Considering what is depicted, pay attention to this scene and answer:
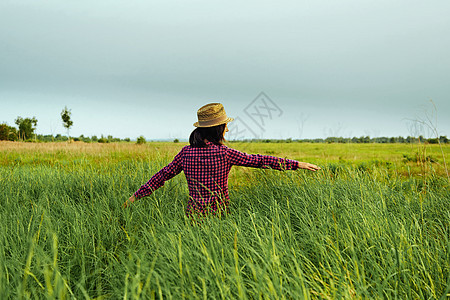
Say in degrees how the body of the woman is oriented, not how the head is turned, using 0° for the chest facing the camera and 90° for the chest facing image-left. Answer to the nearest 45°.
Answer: approximately 180°

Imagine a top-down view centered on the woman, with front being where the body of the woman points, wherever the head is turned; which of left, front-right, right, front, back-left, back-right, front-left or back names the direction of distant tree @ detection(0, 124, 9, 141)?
front-left
